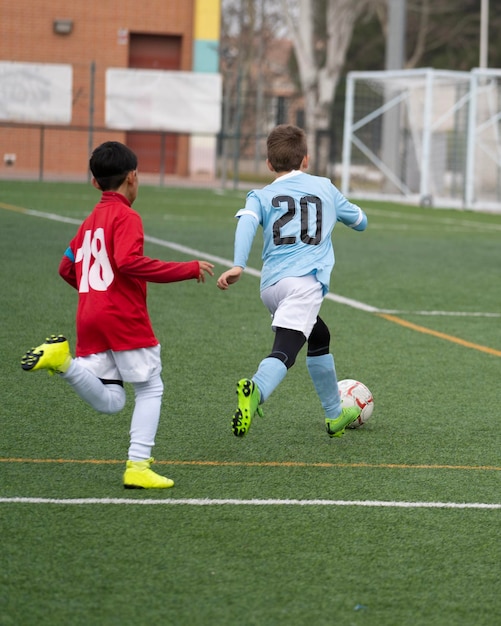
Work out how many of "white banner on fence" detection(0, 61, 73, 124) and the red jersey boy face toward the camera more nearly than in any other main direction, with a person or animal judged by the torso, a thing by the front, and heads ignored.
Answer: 1

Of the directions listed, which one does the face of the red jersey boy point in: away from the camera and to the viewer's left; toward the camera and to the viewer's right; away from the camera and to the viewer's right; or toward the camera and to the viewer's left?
away from the camera and to the viewer's right

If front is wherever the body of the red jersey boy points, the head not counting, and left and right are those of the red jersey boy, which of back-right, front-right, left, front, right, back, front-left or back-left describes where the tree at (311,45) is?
front-left

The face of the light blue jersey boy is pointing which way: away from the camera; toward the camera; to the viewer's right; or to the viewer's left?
away from the camera

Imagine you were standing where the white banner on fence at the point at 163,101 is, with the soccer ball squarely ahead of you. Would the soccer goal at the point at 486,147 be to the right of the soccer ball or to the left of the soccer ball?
left

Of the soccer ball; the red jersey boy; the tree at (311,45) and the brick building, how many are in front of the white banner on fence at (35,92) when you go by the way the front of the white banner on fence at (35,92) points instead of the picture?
2

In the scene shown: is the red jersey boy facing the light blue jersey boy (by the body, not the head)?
yes

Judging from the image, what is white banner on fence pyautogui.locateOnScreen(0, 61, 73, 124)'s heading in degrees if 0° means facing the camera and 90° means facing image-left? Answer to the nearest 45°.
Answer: approximately 0°

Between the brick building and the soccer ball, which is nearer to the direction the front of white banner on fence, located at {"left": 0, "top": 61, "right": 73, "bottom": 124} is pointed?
the soccer ball

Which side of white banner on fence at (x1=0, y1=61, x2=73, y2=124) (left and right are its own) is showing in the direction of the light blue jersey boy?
front

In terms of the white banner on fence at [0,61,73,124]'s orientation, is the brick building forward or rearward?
rearward

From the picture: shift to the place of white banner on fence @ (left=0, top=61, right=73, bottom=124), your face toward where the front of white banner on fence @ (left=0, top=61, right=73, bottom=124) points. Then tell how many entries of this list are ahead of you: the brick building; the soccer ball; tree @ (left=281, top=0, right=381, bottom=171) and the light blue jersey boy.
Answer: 2

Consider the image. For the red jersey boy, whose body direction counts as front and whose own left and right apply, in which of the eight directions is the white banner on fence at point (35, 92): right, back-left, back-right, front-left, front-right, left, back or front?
front-left

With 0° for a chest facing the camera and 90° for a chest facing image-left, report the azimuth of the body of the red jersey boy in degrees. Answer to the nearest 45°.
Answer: approximately 225°

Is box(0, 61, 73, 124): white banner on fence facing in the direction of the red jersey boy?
yes
